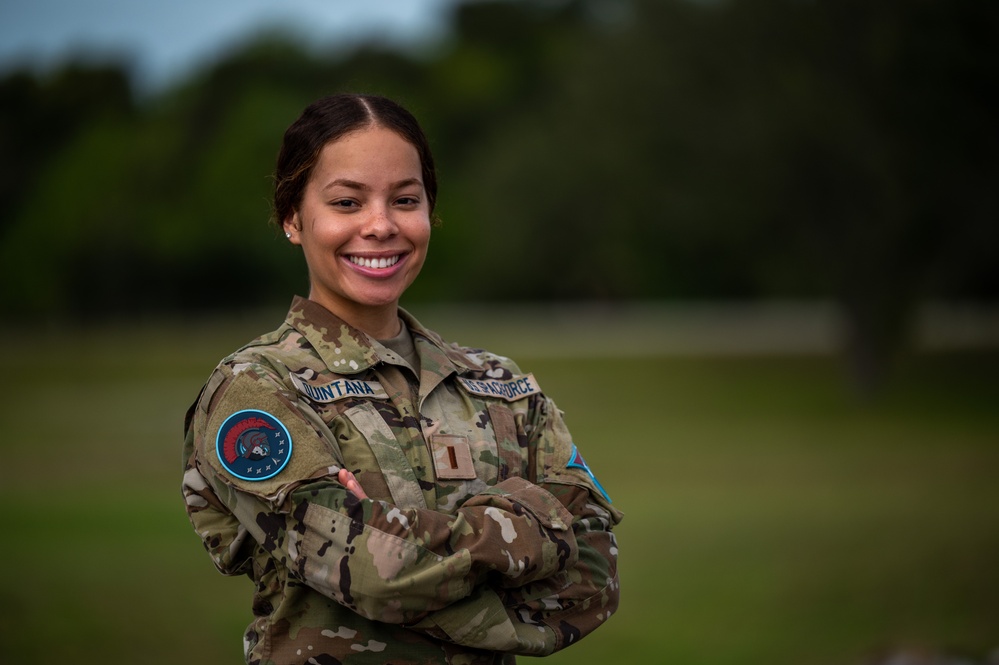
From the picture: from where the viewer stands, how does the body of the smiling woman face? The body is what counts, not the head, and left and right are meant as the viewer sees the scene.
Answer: facing the viewer and to the right of the viewer
